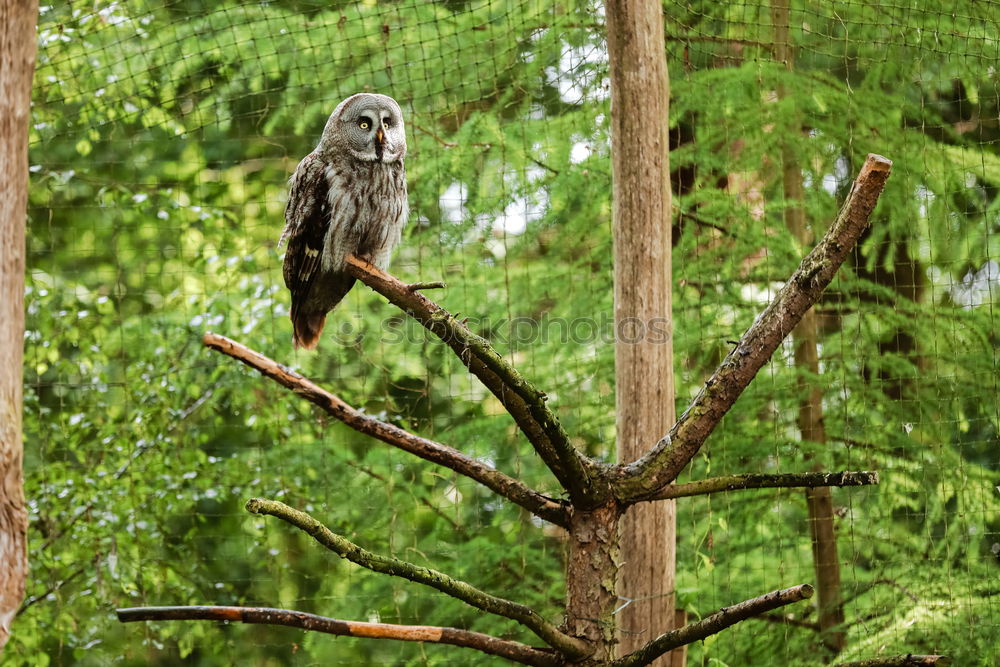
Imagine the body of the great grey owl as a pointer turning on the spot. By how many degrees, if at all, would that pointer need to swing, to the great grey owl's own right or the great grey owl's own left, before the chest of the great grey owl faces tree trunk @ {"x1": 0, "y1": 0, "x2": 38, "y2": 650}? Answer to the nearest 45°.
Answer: approximately 135° to the great grey owl's own right

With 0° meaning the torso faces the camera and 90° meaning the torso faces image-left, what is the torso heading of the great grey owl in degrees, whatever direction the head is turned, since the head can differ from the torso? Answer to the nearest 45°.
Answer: approximately 315°

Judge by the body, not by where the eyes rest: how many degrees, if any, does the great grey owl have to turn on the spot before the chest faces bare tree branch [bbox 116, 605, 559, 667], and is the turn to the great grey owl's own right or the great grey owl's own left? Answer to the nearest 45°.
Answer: approximately 45° to the great grey owl's own right
